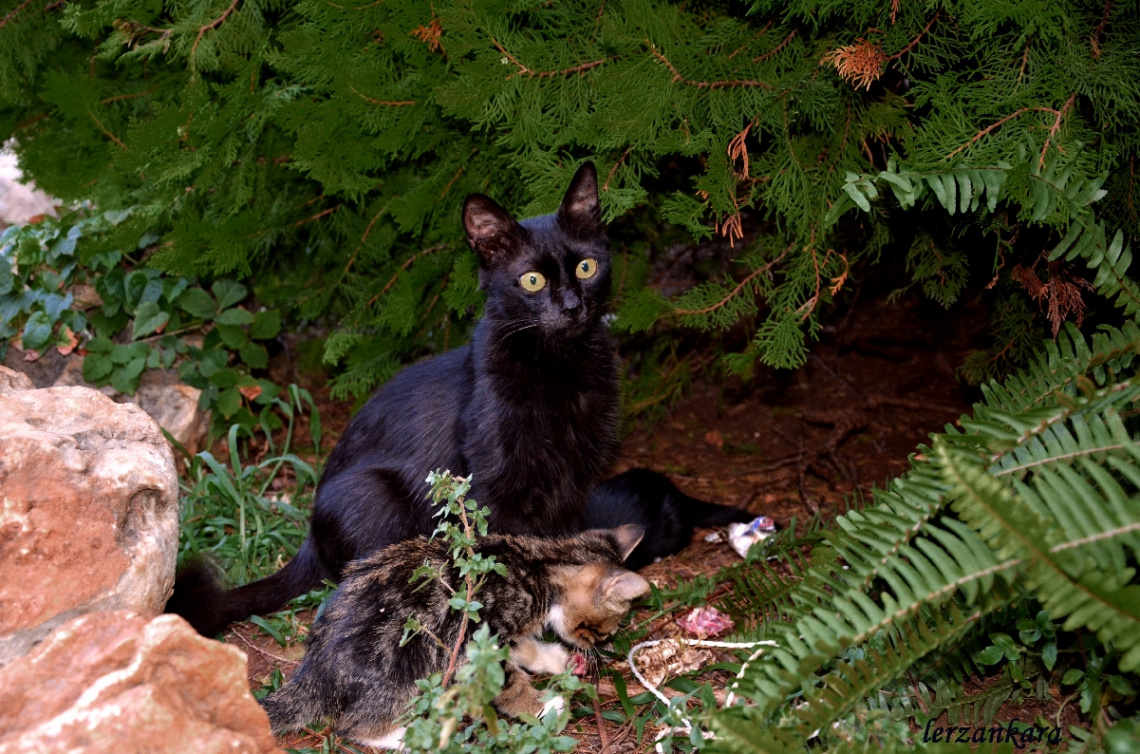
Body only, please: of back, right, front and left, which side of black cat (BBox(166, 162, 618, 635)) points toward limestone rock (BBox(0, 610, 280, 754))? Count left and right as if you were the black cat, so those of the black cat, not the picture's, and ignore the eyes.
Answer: right

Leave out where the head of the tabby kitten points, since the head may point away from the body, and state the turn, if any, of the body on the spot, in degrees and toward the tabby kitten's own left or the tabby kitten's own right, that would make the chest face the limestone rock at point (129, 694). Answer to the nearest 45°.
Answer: approximately 135° to the tabby kitten's own right

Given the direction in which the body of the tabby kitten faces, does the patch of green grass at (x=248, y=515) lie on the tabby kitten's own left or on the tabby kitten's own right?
on the tabby kitten's own left

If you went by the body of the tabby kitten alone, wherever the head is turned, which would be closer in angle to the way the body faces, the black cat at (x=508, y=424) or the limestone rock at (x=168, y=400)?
the black cat

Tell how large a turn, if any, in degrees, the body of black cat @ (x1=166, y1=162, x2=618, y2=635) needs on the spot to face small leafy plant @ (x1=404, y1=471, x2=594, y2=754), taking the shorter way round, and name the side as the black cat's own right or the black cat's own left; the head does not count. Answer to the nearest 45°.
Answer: approximately 45° to the black cat's own right

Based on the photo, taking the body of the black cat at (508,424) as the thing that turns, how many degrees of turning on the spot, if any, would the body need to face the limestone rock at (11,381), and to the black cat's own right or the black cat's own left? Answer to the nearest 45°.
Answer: approximately 135° to the black cat's own right

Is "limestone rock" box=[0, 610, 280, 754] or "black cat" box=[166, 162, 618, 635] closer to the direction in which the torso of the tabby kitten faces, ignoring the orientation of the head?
the black cat

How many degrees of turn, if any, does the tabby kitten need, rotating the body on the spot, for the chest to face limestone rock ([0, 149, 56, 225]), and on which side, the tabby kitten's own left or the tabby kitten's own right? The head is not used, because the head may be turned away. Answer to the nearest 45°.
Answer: approximately 135° to the tabby kitten's own left

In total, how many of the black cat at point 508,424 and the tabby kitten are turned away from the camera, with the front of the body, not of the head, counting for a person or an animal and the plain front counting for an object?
0

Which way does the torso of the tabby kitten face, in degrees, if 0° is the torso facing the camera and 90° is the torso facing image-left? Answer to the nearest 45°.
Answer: approximately 270°

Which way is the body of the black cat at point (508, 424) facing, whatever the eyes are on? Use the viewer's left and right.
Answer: facing the viewer and to the right of the viewer

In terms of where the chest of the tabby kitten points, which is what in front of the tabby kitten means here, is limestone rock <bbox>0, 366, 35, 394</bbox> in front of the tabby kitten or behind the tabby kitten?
behind

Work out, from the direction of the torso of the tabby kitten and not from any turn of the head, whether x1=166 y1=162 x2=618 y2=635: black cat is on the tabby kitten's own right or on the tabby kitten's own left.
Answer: on the tabby kitten's own left
